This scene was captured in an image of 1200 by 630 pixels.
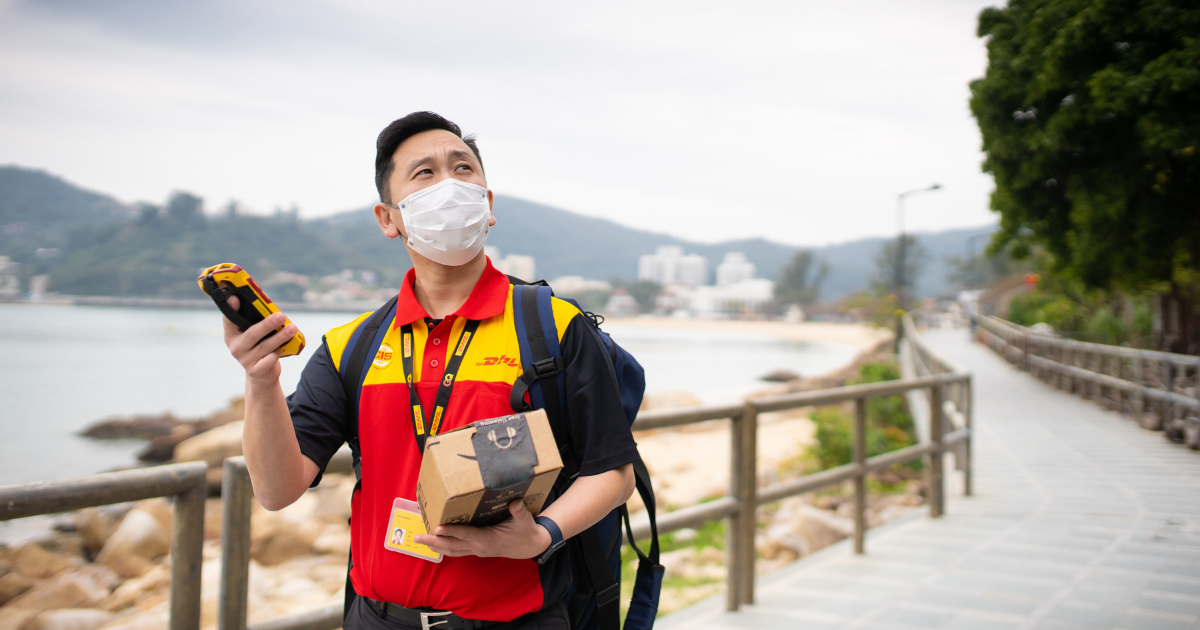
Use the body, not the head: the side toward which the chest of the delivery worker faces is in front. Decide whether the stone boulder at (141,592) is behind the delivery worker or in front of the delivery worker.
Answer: behind

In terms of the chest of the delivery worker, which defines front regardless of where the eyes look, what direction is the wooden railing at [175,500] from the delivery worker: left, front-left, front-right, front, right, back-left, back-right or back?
back-right

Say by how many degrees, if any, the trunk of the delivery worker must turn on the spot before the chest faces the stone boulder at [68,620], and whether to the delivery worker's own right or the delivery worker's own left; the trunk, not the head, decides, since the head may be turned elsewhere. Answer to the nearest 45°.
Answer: approximately 135° to the delivery worker's own right

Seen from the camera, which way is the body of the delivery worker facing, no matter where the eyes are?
toward the camera

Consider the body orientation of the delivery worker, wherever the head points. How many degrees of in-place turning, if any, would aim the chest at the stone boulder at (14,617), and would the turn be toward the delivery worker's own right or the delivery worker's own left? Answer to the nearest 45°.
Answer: approximately 135° to the delivery worker's own right

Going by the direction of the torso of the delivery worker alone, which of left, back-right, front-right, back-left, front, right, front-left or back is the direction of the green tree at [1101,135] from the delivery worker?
back-left

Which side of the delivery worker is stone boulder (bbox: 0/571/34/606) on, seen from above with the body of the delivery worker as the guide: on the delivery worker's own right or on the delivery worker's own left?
on the delivery worker's own right
